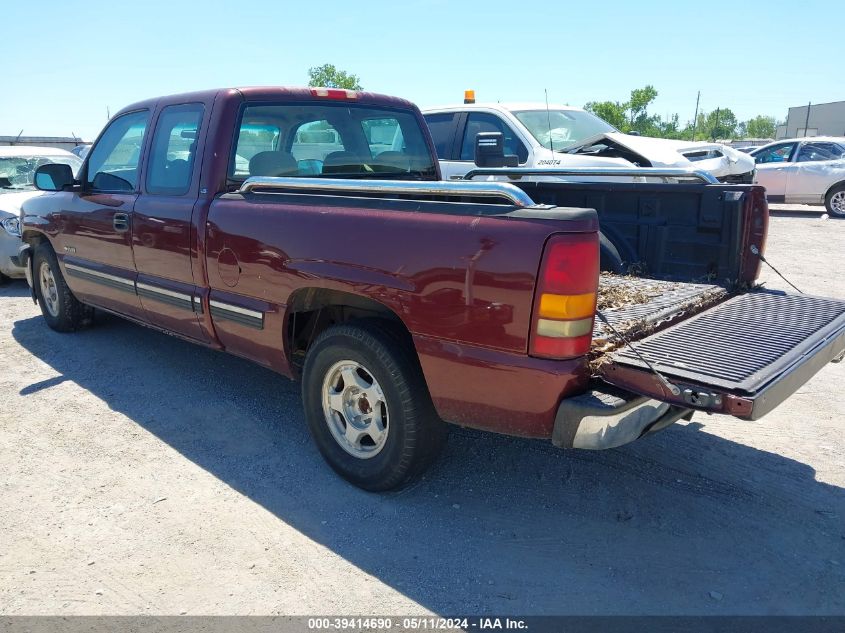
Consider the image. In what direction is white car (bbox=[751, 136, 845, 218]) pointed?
to the viewer's left

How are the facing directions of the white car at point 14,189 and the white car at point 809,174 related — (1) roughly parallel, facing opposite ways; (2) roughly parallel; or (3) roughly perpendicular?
roughly perpendicular

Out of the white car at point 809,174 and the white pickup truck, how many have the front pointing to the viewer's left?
1

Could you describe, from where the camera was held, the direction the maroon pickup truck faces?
facing away from the viewer and to the left of the viewer

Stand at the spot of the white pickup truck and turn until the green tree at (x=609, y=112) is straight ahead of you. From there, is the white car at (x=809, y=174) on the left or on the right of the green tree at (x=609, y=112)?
right

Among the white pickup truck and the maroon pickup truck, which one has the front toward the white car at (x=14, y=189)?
the maroon pickup truck

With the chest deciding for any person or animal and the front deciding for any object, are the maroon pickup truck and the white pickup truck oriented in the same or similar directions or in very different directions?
very different directions

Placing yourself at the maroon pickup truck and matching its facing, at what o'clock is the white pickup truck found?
The white pickup truck is roughly at 2 o'clock from the maroon pickup truck.

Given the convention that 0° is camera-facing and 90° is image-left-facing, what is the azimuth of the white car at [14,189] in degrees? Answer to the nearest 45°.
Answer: approximately 45°

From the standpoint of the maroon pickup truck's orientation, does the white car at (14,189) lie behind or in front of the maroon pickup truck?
in front

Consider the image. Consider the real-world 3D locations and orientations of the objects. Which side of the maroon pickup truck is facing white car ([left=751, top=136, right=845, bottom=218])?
right

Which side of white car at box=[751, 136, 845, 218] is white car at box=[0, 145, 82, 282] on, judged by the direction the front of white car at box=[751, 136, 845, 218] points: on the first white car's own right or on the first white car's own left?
on the first white car's own left
